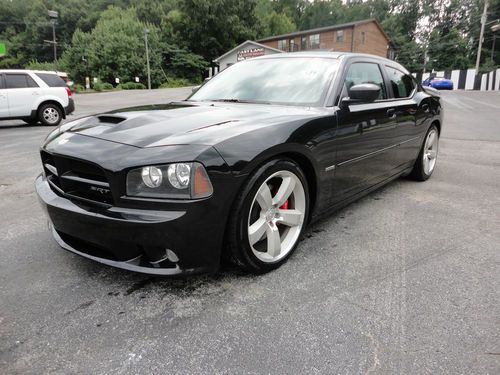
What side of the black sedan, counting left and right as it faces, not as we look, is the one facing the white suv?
right

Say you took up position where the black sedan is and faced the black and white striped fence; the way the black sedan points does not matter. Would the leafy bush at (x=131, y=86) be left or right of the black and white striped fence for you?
left

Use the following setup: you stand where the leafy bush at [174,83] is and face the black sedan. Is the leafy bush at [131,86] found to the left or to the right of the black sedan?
right

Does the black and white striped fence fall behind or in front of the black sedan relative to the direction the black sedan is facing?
behind

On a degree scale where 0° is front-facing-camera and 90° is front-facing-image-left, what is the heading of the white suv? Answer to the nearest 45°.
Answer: approximately 90°

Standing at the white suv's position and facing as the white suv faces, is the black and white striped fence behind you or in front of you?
behind

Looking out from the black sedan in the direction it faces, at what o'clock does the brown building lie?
The brown building is roughly at 5 o'clock from the black sedan.

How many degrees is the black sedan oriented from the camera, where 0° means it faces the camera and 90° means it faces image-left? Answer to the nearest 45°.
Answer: approximately 45°

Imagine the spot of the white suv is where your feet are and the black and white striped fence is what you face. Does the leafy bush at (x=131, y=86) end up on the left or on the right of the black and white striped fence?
left

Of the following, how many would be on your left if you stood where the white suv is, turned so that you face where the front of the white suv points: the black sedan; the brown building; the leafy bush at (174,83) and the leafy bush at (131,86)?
1

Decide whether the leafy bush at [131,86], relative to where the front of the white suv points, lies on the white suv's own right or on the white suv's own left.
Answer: on the white suv's own right
